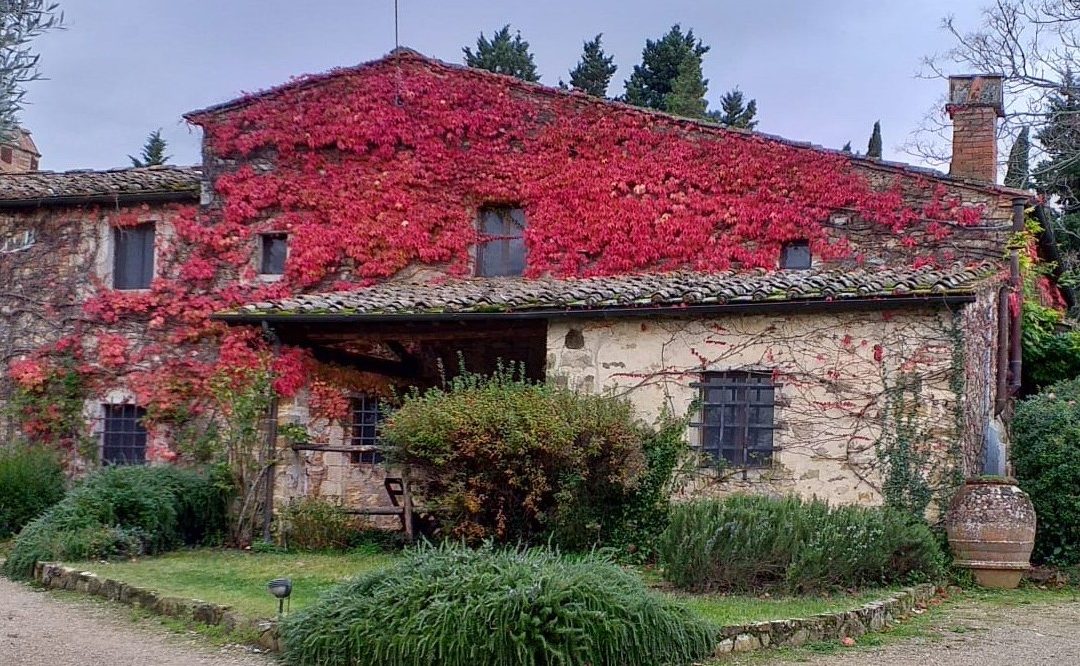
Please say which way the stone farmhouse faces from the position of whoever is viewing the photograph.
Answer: facing the viewer

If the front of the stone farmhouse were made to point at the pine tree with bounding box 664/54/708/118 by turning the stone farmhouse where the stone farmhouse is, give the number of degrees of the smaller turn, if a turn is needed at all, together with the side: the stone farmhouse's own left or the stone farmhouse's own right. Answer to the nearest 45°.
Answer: approximately 180°

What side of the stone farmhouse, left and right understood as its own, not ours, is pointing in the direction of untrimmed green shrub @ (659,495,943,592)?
front

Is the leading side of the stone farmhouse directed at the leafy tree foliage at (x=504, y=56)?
no

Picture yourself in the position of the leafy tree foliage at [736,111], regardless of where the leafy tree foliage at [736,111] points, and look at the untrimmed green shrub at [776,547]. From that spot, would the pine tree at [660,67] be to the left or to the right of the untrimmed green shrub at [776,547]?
right

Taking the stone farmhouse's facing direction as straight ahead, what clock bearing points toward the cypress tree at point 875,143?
The cypress tree is roughly at 7 o'clock from the stone farmhouse.

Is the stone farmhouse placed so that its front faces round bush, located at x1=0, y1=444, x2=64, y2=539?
no

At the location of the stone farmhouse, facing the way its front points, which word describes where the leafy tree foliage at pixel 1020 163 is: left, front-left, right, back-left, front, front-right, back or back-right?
back-left

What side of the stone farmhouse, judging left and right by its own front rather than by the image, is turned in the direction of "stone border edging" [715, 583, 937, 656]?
front

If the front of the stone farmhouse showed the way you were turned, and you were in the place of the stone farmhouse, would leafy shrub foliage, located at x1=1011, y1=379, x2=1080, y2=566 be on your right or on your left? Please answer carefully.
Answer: on your left

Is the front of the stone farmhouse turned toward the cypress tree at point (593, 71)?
no

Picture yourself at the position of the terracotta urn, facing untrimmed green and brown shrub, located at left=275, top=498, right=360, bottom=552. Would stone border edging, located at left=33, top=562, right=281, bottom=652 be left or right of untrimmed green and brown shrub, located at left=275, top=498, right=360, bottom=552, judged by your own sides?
left
